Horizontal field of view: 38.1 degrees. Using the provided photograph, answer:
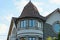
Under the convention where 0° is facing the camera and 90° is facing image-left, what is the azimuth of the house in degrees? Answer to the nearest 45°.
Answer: approximately 0°
